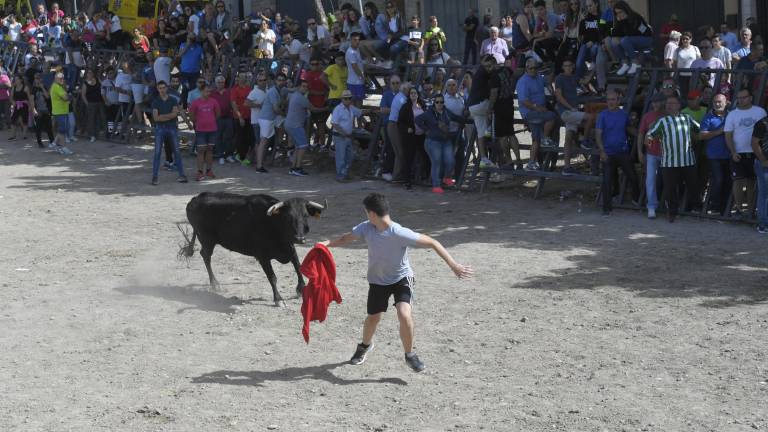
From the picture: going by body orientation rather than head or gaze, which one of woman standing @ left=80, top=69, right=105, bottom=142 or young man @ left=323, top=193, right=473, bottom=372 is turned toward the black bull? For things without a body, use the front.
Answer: the woman standing

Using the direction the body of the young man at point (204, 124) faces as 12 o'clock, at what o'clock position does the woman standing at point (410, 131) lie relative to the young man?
The woman standing is roughly at 10 o'clock from the young man.

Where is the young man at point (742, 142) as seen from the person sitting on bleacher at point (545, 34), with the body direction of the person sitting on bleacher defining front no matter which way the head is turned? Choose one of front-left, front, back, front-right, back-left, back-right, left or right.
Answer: left

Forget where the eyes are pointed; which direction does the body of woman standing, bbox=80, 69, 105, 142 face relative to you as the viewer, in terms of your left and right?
facing the viewer

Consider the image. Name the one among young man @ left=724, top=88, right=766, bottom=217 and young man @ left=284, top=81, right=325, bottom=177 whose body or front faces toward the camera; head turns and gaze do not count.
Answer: young man @ left=724, top=88, right=766, bottom=217

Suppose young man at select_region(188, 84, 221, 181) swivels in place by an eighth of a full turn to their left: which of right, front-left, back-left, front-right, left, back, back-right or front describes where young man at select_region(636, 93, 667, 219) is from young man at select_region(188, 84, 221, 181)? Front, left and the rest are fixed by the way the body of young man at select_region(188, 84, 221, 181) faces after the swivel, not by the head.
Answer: front

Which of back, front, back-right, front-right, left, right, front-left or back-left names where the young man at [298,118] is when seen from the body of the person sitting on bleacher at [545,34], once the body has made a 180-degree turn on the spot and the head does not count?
back-left

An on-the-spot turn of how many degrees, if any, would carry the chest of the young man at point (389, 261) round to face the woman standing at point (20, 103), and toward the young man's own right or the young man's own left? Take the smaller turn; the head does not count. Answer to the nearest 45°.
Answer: approximately 90° to the young man's own right

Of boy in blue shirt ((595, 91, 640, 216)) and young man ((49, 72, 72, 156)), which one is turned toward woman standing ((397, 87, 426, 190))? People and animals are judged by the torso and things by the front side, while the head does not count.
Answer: the young man

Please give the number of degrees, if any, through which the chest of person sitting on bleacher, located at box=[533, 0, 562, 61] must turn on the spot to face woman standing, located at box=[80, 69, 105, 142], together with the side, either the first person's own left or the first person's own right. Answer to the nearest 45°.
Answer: approximately 90° to the first person's own right

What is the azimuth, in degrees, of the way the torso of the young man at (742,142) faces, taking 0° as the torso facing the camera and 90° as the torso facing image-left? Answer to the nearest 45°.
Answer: approximately 0°

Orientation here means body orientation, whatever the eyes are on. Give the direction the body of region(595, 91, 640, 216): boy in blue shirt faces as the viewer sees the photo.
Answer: toward the camera
